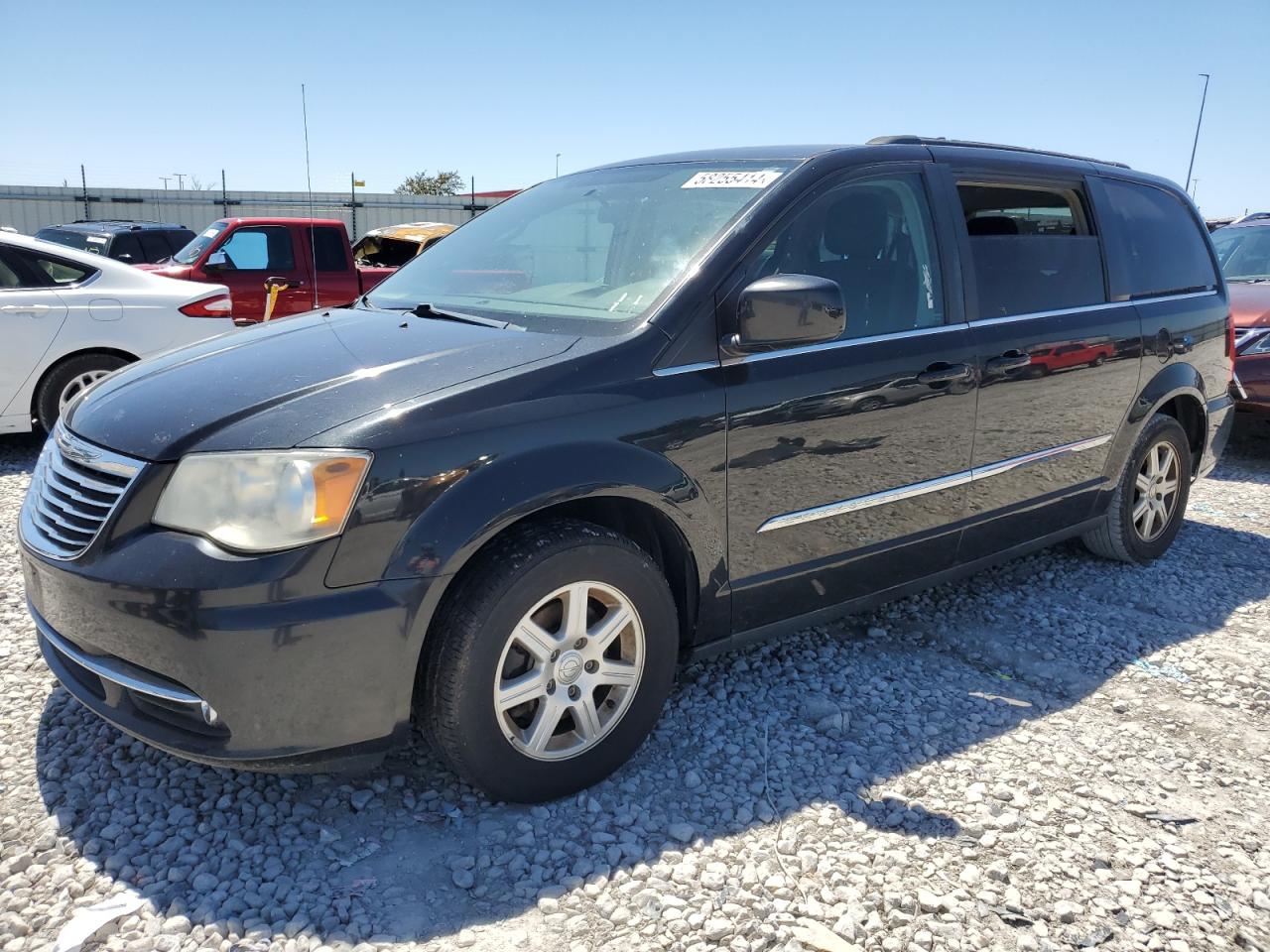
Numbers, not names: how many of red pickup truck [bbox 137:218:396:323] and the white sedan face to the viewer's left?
2

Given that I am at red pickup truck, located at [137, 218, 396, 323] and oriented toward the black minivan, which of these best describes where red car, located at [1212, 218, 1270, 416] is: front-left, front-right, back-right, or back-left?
front-left

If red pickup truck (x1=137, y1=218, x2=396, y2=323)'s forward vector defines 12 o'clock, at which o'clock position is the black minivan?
The black minivan is roughly at 9 o'clock from the red pickup truck.

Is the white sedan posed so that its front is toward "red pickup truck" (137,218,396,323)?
no

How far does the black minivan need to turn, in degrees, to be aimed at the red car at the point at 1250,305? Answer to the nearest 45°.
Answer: approximately 180°

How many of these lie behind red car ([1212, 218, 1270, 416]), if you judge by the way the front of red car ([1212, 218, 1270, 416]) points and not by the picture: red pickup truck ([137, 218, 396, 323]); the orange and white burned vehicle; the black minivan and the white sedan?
0

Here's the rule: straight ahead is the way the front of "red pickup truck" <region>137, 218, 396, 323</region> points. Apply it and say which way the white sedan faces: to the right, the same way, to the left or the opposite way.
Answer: the same way

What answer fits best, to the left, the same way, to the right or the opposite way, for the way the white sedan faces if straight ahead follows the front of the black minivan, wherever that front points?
the same way

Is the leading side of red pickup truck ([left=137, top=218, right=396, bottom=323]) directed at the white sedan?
no

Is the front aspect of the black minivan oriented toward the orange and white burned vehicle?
no

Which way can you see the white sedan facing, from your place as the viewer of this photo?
facing to the left of the viewer

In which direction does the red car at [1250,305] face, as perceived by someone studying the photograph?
facing the viewer and to the left of the viewer

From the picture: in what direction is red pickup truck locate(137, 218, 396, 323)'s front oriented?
to the viewer's left

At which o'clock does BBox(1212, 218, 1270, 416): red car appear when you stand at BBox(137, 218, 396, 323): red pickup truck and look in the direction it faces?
The red car is roughly at 7 o'clock from the red pickup truck.

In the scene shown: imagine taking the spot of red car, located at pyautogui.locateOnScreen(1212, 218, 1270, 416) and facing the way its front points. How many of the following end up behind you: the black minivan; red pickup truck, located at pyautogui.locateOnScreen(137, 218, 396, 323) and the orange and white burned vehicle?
0
